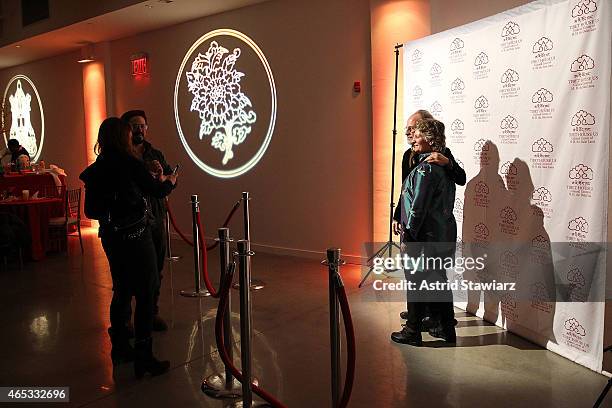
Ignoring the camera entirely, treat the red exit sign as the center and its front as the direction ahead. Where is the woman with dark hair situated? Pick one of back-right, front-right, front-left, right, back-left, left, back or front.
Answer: front-left

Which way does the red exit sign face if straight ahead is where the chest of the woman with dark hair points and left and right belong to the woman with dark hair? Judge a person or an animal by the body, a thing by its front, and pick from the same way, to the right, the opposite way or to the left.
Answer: the opposite way

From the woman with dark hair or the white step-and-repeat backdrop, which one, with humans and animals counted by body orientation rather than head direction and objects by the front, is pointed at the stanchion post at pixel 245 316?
the white step-and-repeat backdrop

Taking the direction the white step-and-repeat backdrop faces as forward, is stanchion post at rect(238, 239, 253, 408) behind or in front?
in front

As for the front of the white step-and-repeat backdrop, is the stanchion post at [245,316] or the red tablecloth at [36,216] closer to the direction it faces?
the stanchion post

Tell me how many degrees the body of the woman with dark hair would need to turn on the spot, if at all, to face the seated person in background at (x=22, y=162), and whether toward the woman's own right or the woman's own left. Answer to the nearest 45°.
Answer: approximately 45° to the woman's own left

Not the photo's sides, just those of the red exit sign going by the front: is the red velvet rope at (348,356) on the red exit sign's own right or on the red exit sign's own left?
on the red exit sign's own left

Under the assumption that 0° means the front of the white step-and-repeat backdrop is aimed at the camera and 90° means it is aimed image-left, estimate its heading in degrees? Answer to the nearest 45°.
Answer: approximately 45°

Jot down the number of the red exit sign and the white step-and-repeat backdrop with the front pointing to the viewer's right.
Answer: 0

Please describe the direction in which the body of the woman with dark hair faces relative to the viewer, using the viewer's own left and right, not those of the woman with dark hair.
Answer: facing away from the viewer and to the right of the viewer

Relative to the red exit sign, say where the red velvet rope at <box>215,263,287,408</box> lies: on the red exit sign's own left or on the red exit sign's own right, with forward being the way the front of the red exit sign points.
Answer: on the red exit sign's own left

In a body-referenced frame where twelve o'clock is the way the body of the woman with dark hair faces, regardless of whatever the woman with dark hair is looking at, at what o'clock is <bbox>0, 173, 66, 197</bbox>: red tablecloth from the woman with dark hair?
The red tablecloth is roughly at 10 o'clock from the woman with dark hair.

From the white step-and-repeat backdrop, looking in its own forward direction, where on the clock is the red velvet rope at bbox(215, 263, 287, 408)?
The red velvet rope is roughly at 12 o'clock from the white step-and-repeat backdrop.
